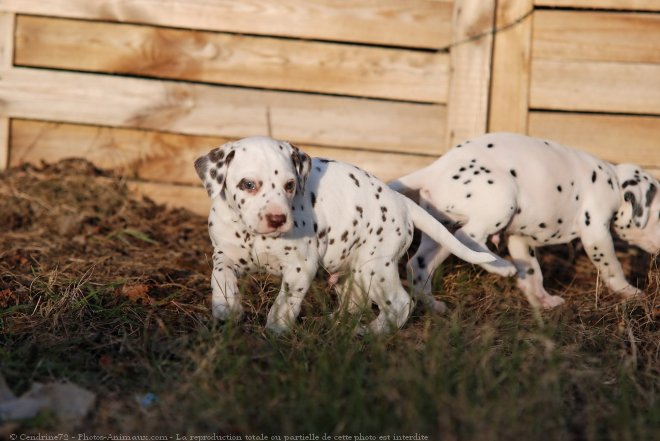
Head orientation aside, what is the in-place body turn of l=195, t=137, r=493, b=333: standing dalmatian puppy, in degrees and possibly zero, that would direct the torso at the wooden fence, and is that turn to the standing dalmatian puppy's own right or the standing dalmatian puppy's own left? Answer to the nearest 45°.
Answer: approximately 135° to the standing dalmatian puppy's own right

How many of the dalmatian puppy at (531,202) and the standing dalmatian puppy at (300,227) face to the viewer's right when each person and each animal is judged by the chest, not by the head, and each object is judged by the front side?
1

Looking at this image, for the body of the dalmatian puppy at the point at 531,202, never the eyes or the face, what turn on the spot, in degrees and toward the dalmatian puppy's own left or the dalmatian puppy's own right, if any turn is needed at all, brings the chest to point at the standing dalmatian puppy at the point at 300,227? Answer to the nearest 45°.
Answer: approximately 135° to the dalmatian puppy's own right

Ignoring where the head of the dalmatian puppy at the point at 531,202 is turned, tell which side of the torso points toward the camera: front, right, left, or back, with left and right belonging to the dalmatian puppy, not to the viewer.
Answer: right

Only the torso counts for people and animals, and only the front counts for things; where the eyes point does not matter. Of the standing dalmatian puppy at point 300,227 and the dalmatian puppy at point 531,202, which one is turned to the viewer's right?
the dalmatian puppy

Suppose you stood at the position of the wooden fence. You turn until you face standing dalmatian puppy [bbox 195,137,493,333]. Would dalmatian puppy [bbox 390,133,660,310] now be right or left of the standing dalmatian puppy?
left

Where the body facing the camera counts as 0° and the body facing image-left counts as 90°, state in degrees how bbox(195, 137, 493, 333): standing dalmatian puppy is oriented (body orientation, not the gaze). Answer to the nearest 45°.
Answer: approximately 45°

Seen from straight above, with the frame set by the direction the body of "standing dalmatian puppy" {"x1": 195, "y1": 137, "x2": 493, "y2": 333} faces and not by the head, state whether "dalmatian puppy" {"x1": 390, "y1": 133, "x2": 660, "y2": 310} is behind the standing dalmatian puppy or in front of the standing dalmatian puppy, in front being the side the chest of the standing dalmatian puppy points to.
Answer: behind
